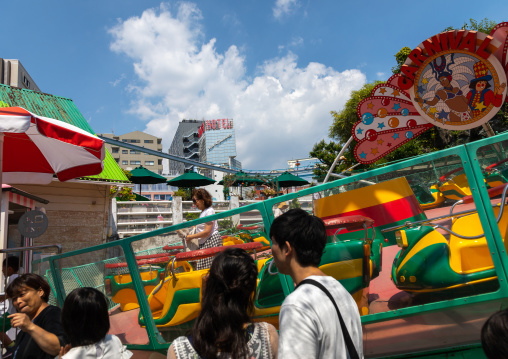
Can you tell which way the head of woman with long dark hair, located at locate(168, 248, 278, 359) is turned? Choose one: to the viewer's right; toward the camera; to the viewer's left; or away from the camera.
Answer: away from the camera

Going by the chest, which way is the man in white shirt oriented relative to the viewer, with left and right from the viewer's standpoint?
facing away from the viewer and to the left of the viewer

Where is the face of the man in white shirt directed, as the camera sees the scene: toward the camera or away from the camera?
away from the camera

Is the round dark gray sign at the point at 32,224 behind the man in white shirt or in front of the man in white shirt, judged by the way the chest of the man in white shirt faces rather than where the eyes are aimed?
in front

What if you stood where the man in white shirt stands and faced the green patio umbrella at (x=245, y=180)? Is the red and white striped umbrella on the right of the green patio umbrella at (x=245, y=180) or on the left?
left

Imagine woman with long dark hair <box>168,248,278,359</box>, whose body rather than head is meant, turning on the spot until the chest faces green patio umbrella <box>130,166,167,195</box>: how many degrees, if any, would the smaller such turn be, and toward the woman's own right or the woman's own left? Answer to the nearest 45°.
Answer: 0° — they already face it

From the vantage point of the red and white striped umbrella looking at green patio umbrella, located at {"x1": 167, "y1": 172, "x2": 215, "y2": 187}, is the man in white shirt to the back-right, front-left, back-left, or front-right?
back-right

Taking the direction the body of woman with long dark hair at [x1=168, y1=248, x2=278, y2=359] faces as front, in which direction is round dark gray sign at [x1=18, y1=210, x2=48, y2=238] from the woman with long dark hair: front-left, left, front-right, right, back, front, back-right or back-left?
front-left

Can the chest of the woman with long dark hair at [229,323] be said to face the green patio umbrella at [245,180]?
yes

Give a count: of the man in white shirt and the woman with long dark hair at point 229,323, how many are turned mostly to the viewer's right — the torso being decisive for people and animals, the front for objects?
0

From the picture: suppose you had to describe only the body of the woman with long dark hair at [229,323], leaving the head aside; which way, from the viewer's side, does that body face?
away from the camera

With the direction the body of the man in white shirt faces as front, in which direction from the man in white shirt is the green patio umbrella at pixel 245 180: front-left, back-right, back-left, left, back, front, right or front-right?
front-right
